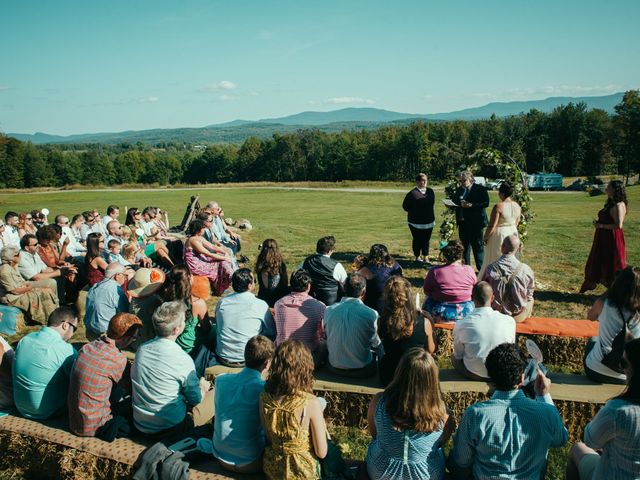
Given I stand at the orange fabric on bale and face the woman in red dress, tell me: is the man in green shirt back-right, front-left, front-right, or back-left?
back-left

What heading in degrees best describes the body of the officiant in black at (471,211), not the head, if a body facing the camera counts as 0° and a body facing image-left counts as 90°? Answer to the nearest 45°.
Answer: approximately 45°

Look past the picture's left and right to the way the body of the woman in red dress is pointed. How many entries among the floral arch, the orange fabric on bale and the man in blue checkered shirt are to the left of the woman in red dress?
2

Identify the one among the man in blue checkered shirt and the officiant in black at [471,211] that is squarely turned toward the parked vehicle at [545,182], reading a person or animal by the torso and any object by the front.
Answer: the man in blue checkered shirt

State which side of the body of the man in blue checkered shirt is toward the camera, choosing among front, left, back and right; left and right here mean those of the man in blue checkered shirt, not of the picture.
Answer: back

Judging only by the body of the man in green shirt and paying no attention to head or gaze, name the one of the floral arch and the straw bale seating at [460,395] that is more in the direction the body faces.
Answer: the floral arch

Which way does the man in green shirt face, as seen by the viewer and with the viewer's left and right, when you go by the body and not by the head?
facing away from the viewer and to the right of the viewer

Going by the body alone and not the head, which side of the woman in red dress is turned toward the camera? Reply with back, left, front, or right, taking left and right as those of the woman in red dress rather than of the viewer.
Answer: left

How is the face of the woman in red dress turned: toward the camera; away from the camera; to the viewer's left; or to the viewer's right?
to the viewer's left

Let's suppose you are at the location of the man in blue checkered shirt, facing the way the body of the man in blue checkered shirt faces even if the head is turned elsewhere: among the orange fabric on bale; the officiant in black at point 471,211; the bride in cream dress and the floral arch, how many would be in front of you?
4

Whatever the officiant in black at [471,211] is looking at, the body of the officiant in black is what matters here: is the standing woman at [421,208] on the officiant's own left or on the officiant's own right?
on the officiant's own right

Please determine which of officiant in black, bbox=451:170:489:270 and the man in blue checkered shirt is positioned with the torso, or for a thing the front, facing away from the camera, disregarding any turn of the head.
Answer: the man in blue checkered shirt

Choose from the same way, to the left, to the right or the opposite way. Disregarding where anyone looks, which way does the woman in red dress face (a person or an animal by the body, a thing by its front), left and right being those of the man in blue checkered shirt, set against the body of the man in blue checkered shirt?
to the left
